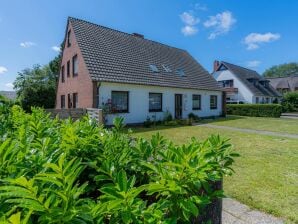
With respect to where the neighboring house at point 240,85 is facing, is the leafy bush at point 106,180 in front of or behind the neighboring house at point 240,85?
in front

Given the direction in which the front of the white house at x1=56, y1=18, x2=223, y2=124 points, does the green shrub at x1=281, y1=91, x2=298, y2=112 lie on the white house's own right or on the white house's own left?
on the white house's own left

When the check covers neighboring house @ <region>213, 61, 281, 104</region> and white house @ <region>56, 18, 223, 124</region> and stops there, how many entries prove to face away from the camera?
0

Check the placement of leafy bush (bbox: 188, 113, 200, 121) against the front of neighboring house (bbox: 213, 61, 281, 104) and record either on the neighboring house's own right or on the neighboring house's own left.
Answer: on the neighboring house's own right

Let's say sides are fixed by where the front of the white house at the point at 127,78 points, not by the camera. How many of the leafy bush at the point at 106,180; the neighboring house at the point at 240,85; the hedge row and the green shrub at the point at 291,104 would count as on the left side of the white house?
3

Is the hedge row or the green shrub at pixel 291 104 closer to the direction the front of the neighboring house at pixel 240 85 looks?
the hedge row

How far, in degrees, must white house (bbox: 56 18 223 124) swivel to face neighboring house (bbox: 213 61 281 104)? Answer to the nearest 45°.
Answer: approximately 90° to its left

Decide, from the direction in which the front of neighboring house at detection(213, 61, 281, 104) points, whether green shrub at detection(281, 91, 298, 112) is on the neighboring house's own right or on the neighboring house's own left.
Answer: on the neighboring house's own left

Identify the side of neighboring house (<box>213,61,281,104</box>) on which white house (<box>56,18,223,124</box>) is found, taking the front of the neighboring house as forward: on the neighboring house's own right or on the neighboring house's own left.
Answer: on the neighboring house's own right

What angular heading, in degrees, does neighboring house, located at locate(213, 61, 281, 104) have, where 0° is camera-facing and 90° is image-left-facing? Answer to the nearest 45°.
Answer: approximately 315°
